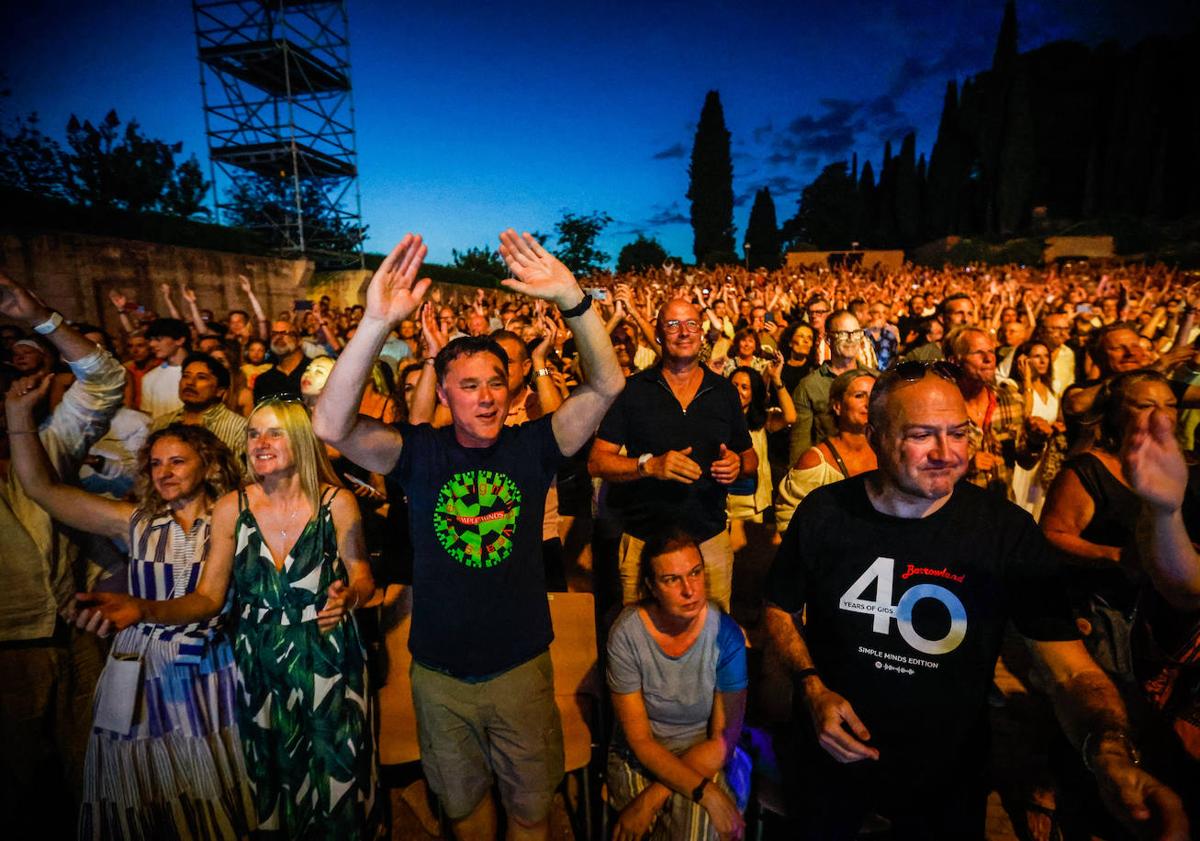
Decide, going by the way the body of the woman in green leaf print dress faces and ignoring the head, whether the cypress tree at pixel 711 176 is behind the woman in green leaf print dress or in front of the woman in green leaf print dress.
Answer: behind

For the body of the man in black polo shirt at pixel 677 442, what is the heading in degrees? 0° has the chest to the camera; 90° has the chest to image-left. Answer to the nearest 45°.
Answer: approximately 0°

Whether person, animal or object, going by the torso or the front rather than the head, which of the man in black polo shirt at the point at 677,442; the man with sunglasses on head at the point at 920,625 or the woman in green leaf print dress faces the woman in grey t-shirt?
the man in black polo shirt

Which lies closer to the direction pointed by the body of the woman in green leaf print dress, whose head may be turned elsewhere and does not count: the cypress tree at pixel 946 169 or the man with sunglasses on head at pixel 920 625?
the man with sunglasses on head

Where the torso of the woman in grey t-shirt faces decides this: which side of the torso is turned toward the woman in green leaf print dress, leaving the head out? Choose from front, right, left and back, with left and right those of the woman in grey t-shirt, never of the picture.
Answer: right

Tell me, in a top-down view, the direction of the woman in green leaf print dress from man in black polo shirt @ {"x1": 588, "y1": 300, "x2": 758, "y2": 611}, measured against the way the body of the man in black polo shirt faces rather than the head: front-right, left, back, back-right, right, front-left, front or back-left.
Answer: front-right

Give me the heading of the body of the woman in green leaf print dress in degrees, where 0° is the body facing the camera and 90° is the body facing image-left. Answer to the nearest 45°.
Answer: approximately 45°

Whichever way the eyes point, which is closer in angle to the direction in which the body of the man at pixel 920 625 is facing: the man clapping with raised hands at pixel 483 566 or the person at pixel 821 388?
the man clapping with raised hands

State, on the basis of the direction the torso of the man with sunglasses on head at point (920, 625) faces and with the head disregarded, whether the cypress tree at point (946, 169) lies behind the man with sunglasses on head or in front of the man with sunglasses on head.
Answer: behind

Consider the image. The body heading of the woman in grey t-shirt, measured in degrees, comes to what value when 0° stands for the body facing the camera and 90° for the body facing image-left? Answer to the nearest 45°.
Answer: approximately 0°
